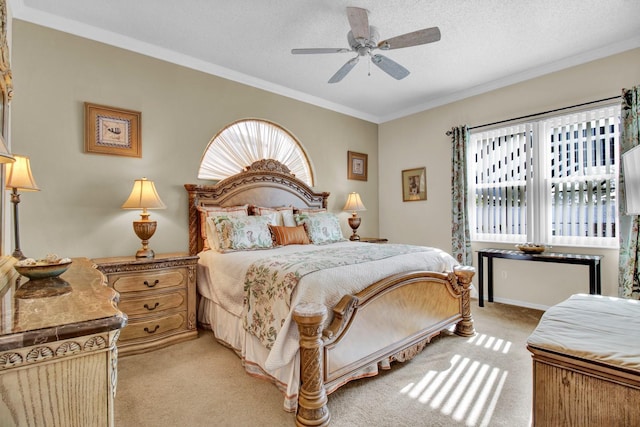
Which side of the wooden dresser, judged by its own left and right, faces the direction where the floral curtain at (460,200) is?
front

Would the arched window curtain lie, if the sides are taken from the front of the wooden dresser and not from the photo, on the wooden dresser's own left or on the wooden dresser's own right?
on the wooden dresser's own left

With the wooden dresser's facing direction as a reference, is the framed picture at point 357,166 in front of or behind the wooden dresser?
in front

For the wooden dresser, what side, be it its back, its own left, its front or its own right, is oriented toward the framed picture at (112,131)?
left

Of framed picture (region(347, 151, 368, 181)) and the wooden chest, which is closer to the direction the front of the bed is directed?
the wooden chest

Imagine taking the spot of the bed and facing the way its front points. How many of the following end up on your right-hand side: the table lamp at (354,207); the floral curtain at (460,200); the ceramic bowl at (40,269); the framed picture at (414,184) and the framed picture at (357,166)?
1

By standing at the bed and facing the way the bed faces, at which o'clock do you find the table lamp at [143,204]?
The table lamp is roughly at 5 o'clock from the bed.

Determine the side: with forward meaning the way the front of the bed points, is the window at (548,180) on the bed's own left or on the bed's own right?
on the bed's own left

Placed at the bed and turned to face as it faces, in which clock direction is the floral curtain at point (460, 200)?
The floral curtain is roughly at 9 o'clock from the bed.

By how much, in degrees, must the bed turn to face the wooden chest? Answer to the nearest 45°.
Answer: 0° — it already faces it

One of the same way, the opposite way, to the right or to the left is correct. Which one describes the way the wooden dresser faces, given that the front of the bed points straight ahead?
to the left

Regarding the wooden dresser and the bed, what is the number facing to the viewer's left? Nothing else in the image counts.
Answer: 0

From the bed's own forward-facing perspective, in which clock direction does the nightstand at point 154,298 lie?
The nightstand is roughly at 5 o'clock from the bed.

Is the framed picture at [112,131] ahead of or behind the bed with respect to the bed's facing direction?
behind

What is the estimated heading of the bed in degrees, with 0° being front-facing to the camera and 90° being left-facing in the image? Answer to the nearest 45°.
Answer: approximately 315°

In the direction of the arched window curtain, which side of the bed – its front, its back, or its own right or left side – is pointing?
back

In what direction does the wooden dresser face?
to the viewer's right
